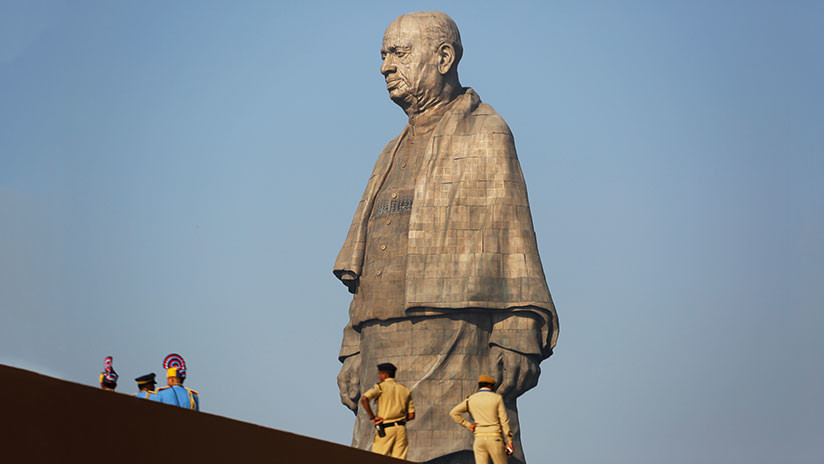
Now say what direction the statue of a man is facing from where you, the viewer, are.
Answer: facing the viewer and to the left of the viewer

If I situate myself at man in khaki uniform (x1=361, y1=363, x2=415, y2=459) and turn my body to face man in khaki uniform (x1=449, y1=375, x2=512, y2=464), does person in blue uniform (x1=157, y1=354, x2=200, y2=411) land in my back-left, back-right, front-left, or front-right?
back-left

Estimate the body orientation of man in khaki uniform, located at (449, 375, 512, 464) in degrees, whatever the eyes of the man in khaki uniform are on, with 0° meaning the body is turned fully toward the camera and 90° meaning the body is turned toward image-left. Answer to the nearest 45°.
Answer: approximately 180°

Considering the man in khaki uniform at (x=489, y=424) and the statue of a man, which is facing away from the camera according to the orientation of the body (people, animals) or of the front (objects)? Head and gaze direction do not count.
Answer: the man in khaki uniform

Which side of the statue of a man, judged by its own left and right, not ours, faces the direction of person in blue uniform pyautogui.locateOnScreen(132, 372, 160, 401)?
front

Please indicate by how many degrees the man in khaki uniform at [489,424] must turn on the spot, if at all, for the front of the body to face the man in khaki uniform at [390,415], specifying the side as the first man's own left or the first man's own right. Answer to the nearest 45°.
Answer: approximately 135° to the first man's own left

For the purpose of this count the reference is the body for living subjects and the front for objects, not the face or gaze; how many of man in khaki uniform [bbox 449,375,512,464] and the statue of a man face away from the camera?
1

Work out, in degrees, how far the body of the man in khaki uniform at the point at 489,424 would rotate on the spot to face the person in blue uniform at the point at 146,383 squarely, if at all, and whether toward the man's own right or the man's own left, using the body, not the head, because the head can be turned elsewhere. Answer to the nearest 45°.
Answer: approximately 90° to the man's own left

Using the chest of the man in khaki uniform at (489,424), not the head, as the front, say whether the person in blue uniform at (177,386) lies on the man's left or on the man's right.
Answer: on the man's left
